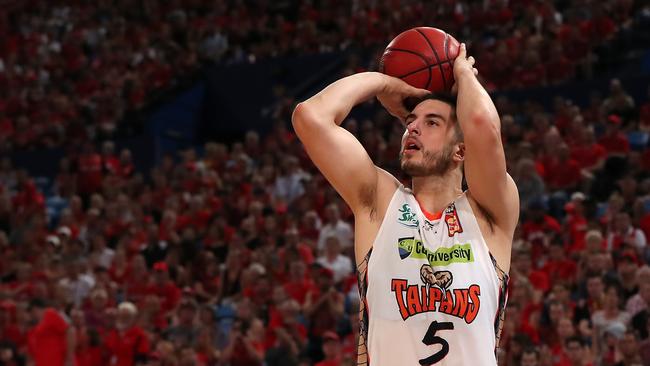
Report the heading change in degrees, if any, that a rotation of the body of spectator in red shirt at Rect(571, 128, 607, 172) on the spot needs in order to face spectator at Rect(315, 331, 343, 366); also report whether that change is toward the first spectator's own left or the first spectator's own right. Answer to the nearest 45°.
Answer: approximately 45° to the first spectator's own right

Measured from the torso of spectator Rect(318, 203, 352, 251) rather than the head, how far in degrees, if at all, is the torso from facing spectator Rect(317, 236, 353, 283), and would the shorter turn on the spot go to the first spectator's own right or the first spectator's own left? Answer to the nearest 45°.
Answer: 0° — they already face them

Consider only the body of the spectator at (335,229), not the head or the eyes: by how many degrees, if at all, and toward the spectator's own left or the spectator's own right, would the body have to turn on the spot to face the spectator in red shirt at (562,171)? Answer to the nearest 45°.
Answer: approximately 90° to the spectator's own left

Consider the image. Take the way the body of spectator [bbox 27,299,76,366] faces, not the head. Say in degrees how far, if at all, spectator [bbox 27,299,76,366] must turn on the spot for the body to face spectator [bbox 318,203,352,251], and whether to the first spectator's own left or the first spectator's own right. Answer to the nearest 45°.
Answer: approximately 135° to the first spectator's own left

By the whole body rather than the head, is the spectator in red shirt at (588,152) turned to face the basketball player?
yes

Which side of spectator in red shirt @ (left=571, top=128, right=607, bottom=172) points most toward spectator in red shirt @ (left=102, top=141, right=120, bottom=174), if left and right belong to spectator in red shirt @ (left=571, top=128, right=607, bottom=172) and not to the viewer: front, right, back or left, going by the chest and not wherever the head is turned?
right

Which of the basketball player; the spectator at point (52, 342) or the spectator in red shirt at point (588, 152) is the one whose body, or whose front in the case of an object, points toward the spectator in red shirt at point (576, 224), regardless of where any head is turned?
the spectator in red shirt at point (588, 152)

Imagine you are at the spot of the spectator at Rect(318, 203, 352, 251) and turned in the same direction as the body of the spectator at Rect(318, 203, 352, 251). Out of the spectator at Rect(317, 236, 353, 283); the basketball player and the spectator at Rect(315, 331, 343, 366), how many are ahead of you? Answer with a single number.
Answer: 3

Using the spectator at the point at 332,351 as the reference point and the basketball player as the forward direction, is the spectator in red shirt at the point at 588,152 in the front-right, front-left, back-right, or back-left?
back-left
